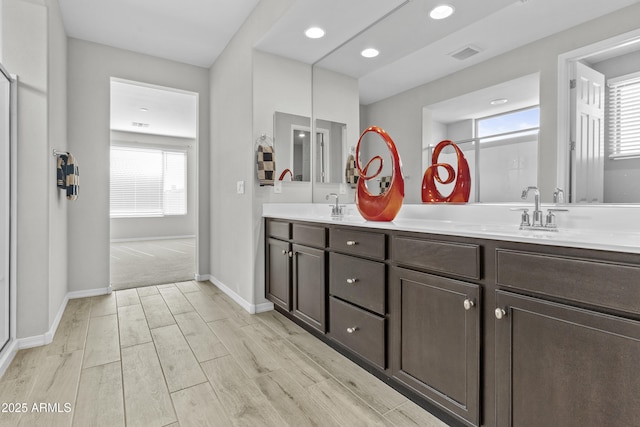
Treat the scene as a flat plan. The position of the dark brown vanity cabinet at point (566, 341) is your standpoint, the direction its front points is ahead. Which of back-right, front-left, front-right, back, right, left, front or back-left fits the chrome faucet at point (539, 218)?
back-right

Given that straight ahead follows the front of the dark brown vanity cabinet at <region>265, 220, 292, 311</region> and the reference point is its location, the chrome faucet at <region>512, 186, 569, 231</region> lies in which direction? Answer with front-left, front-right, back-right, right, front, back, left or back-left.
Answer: left

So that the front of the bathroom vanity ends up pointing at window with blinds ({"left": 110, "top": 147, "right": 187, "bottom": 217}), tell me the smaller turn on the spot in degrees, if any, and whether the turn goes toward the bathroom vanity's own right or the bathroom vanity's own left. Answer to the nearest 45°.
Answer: approximately 90° to the bathroom vanity's own right

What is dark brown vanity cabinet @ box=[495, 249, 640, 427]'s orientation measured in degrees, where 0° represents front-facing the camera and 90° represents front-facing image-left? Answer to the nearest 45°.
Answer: approximately 45°

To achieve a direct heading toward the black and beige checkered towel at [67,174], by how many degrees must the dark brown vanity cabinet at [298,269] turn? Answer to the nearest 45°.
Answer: approximately 45° to its right

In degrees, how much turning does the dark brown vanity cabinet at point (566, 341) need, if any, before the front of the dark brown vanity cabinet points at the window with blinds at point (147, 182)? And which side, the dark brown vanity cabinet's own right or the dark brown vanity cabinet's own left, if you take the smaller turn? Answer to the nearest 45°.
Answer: approximately 45° to the dark brown vanity cabinet's own right

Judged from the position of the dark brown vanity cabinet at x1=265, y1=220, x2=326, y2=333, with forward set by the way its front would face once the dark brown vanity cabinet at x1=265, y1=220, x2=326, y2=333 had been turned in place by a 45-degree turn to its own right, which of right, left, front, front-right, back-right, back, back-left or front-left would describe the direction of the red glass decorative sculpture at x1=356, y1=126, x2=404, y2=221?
back-left

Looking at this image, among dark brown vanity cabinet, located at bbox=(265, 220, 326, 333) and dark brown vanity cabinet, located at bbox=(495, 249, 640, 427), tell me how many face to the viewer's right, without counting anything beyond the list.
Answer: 0
